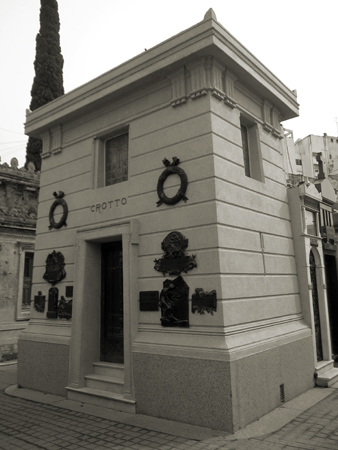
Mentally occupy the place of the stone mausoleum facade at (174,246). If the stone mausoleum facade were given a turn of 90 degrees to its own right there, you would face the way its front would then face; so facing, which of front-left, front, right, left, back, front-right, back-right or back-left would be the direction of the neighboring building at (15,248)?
front

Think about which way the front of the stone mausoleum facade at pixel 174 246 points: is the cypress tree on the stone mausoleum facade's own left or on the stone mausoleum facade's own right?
on the stone mausoleum facade's own right

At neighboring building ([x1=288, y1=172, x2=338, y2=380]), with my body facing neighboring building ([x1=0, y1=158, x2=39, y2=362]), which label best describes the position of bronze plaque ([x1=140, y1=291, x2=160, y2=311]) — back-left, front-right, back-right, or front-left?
front-left

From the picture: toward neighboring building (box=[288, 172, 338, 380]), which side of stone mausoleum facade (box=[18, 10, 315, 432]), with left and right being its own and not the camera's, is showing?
back

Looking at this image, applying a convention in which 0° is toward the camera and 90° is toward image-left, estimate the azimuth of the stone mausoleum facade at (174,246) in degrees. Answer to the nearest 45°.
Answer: approximately 45°
